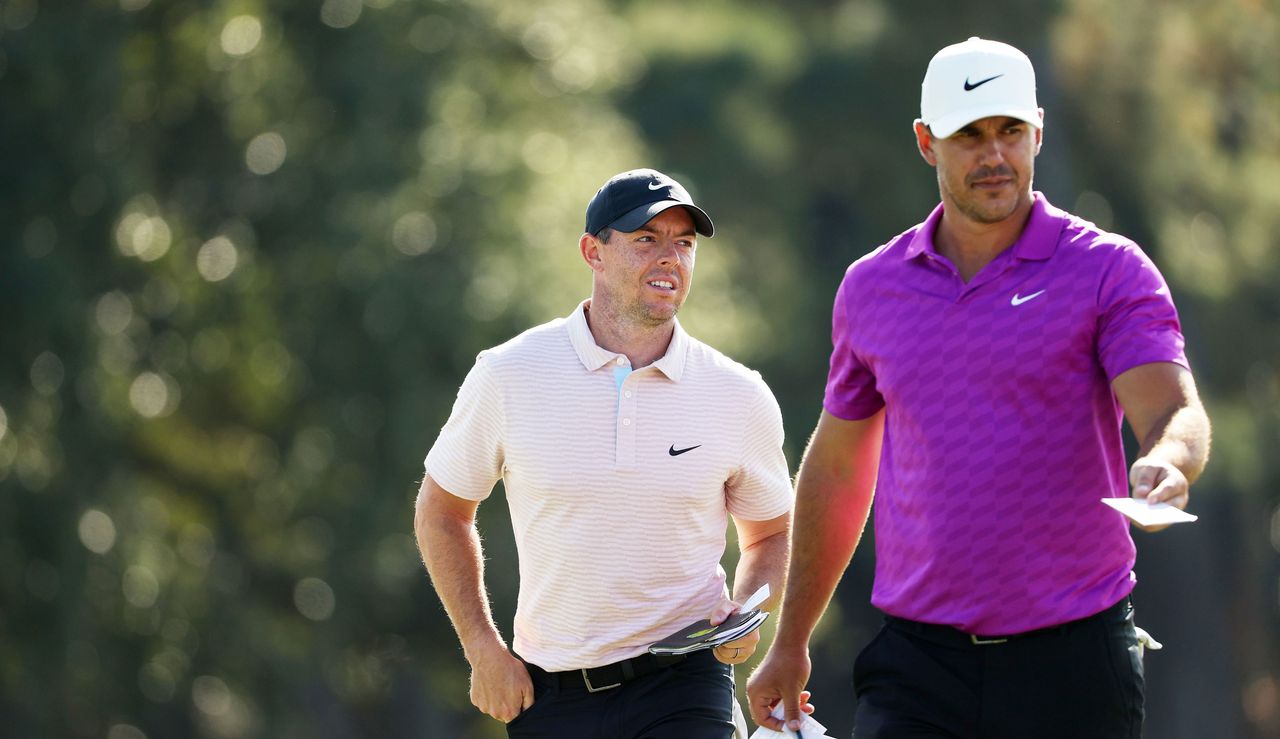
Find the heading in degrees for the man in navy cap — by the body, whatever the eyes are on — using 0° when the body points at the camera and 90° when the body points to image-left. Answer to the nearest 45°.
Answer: approximately 0°

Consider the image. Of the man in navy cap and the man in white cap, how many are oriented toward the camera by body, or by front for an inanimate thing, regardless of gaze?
2

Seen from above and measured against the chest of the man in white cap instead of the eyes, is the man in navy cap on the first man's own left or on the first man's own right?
on the first man's own right
